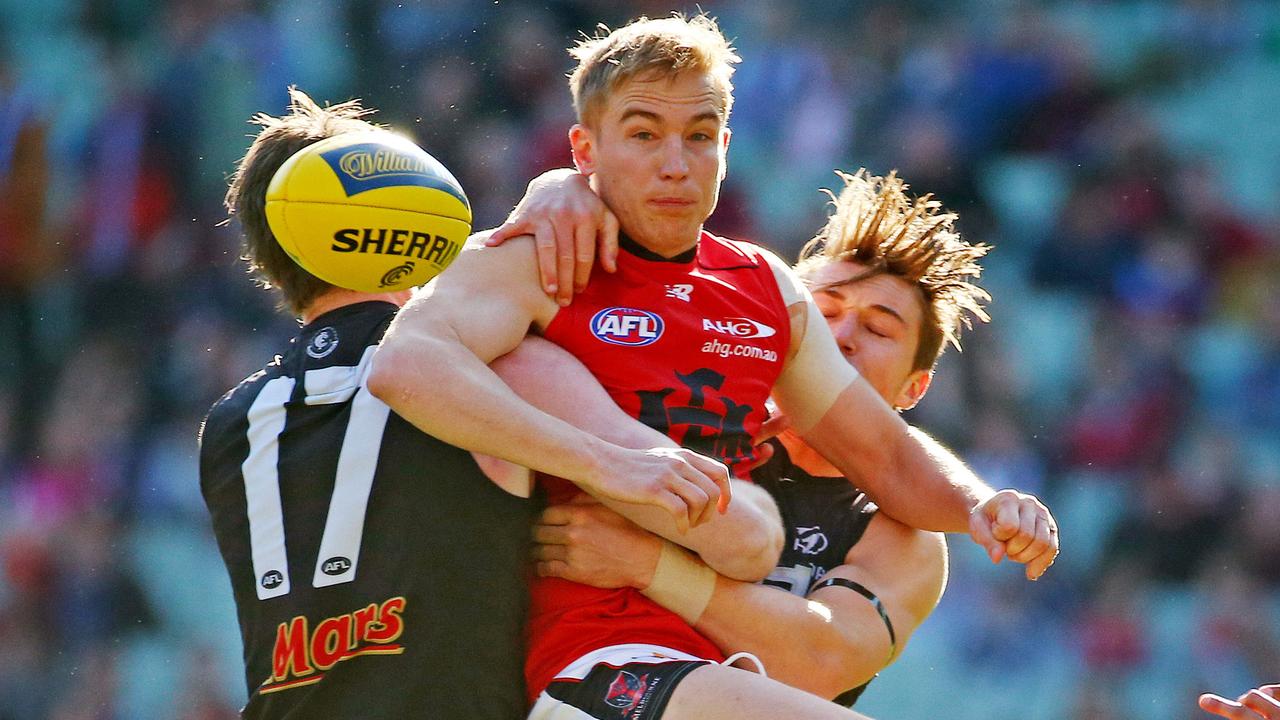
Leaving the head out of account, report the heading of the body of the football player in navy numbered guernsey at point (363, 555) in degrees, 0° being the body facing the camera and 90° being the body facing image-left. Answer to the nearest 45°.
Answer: approximately 225°

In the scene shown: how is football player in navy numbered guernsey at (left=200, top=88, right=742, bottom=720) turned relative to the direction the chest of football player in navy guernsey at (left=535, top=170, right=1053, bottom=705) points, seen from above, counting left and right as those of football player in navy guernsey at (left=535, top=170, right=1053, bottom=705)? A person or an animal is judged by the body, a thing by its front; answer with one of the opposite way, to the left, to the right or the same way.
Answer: the opposite way

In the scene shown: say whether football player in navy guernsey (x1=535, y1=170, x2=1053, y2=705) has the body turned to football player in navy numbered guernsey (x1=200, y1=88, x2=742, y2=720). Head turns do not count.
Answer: yes

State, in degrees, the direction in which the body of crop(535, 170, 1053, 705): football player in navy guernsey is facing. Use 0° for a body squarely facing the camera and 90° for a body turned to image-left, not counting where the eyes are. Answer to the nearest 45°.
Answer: approximately 45°

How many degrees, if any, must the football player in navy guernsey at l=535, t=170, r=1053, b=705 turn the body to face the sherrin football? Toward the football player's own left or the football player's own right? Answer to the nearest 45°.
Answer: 0° — they already face it
